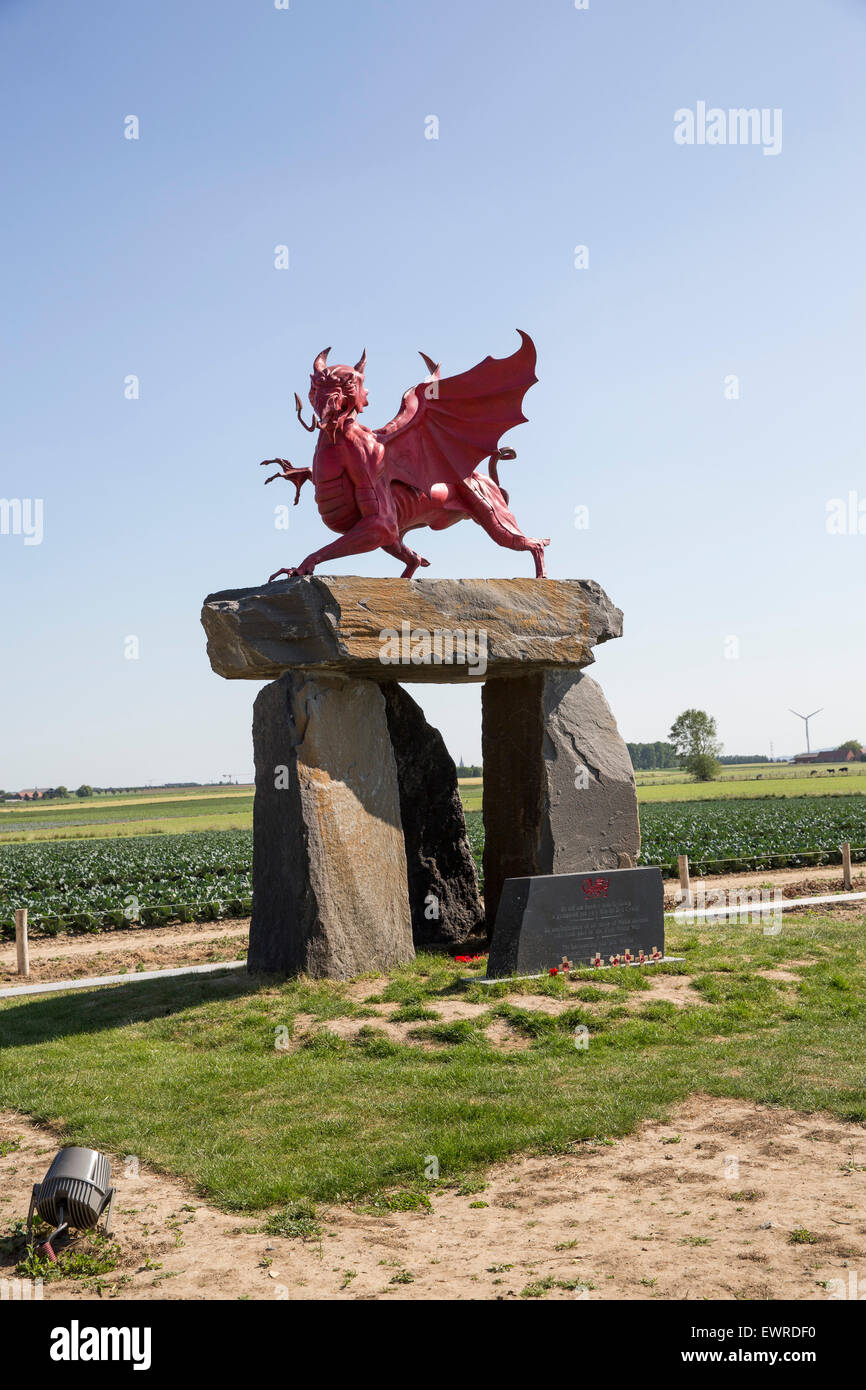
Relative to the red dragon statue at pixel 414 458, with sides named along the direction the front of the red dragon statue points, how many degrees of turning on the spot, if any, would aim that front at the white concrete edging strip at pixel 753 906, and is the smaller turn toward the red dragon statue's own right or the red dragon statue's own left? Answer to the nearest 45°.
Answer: approximately 180°

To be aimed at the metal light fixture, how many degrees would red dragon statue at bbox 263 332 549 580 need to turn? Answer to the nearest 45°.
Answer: approximately 45° to its left

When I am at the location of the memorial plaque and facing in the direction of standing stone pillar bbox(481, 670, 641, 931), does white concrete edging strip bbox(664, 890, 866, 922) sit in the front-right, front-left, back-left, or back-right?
front-right
